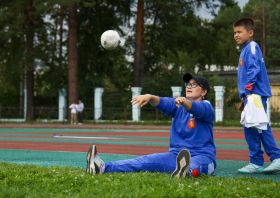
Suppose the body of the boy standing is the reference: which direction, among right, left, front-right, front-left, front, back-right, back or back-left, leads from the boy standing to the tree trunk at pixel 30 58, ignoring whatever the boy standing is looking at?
front-right

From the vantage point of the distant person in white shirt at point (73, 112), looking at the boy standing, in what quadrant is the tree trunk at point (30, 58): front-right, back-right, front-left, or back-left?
back-right

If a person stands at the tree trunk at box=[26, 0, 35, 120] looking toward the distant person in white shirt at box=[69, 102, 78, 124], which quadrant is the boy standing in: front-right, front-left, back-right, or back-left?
front-right

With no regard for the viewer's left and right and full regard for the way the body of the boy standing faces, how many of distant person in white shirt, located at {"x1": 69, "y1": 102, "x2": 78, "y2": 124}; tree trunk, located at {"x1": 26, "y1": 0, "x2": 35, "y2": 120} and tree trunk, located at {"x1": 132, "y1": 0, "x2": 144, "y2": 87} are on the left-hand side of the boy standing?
0

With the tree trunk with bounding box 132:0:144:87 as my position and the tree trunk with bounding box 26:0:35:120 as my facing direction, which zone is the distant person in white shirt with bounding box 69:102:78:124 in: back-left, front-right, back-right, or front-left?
front-left

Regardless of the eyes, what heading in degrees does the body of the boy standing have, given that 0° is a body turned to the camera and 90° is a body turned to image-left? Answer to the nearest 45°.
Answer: approximately 90°

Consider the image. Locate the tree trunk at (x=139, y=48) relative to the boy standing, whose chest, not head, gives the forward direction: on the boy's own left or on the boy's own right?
on the boy's own right

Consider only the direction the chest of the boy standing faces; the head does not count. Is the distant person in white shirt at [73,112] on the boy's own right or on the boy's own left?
on the boy's own right
